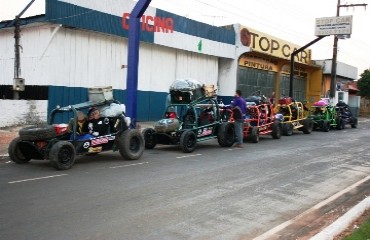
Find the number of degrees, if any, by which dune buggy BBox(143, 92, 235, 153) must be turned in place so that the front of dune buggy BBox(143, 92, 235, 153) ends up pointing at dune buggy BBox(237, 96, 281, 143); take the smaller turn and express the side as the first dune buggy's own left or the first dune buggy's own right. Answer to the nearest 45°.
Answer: approximately 180°

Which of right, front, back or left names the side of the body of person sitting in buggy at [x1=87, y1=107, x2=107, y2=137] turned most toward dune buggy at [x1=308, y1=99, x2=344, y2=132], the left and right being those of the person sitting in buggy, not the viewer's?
back

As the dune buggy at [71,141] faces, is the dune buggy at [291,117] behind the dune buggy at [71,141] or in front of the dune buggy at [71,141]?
behind

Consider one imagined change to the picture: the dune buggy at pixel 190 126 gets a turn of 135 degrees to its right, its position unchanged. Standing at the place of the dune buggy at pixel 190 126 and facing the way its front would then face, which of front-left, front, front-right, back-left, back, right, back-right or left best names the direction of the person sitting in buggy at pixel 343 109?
front-right

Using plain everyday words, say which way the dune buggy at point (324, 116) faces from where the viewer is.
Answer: facing the viewer and to the left of the viewer

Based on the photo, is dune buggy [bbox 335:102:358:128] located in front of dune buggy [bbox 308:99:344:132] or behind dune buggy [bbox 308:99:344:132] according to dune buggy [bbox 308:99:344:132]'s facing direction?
behind

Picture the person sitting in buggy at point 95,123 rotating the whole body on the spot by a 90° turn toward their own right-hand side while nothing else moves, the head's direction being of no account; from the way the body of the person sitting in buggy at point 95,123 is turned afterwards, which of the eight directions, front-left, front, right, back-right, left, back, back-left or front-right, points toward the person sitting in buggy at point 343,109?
right

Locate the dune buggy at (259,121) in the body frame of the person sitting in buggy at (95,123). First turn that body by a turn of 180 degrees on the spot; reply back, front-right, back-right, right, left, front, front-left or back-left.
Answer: front

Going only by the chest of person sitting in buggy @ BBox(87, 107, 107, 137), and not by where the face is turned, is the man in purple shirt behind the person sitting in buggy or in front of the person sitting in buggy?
behind

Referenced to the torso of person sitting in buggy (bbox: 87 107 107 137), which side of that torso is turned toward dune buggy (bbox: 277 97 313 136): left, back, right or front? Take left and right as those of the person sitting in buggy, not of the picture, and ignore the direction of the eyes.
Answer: back

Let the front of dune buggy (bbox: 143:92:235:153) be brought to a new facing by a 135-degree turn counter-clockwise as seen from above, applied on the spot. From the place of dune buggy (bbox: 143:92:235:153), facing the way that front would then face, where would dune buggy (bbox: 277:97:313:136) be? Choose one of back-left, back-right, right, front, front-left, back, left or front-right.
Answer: front-left

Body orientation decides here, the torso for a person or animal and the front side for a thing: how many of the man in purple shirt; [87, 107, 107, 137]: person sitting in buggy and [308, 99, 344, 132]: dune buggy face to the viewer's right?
0

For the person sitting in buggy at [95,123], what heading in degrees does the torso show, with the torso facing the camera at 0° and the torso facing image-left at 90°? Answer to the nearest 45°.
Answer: approximately 45°

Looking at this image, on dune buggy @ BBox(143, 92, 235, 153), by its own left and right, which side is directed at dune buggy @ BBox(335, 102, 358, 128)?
back
